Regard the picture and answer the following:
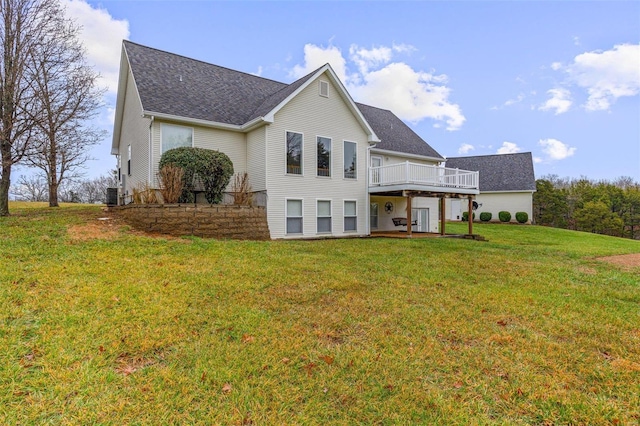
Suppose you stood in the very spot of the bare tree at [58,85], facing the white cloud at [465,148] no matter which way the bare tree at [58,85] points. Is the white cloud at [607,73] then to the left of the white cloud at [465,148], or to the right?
right

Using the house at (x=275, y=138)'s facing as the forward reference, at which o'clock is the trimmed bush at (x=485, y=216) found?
The trimmed bush is roughly at 3 o'clock from the house.

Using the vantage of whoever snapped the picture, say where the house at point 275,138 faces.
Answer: facing away from the viewer and to the left of the viewer

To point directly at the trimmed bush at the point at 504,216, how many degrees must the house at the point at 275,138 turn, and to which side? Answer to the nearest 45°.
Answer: approximately 90° to its right

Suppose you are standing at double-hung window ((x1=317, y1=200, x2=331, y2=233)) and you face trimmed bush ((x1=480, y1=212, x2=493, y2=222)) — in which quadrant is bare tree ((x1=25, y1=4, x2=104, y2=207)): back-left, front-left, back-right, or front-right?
back-left

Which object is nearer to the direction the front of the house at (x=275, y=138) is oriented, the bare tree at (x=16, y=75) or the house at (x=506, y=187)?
the bare tree

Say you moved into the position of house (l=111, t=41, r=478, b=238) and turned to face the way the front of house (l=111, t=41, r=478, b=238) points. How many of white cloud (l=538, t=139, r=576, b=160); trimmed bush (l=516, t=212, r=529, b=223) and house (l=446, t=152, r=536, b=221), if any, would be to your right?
3

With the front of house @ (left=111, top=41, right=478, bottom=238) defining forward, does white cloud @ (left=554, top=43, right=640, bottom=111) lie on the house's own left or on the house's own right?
on the house's own right

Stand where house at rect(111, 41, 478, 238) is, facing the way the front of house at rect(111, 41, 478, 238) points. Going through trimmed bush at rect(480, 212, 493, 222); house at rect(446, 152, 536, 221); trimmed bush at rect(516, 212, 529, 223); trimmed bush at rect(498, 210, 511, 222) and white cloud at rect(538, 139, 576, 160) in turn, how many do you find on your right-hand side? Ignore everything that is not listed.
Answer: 5

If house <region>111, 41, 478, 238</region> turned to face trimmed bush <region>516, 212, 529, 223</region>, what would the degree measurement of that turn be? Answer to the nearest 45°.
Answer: approximately 90° to its right
